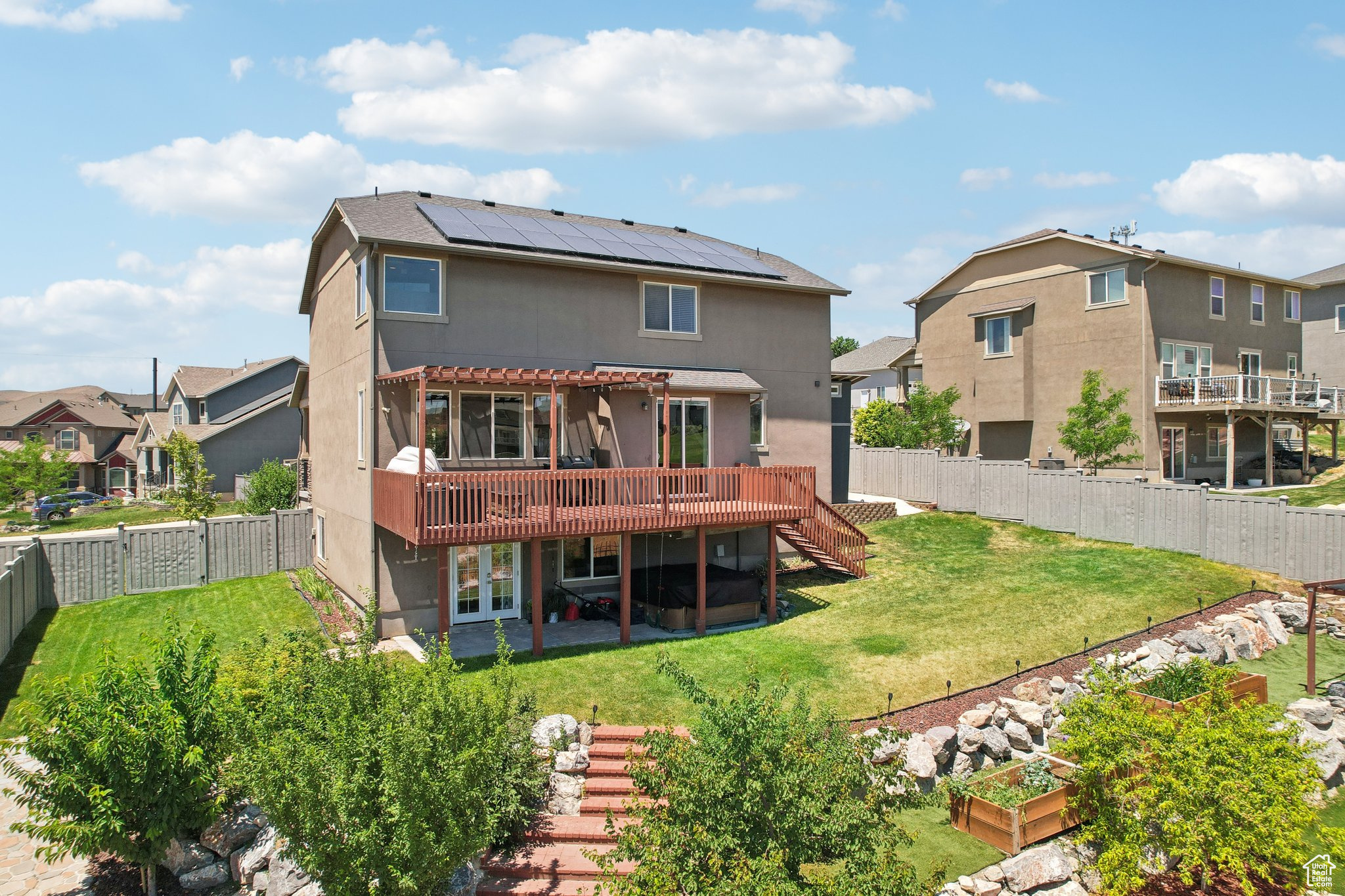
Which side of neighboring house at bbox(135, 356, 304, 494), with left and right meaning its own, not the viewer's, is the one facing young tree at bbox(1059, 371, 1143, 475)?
left

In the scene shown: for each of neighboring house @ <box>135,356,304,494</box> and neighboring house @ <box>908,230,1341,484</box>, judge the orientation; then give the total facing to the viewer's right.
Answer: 0

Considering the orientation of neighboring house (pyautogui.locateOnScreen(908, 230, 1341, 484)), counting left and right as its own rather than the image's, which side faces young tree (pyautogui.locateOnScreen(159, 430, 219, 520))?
left

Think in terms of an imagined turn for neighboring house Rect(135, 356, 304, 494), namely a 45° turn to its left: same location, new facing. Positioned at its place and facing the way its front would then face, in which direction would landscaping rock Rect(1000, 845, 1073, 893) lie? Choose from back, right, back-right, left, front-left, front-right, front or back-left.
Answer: front

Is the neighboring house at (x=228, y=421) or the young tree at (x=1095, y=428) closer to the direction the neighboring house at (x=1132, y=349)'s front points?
the neighboring house

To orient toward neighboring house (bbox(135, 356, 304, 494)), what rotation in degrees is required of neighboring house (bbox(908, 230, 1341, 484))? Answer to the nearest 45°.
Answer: approximately 45° to its left

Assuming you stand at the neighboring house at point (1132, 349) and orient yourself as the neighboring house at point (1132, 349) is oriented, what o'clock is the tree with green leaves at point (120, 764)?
The tree with green leaves is roughly at 8 o'clock from the neighboring house.

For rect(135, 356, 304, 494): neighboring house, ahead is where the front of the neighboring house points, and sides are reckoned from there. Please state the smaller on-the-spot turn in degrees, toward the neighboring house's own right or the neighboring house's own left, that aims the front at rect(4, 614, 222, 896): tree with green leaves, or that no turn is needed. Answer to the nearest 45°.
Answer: approximately 45° to the neighboring house's own left

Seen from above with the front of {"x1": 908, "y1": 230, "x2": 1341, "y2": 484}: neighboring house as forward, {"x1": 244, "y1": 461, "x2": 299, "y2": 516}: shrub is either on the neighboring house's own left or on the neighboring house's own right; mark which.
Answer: on the neighboring house's own left

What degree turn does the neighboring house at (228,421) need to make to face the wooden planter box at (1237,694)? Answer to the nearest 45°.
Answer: approximately 45° to its left

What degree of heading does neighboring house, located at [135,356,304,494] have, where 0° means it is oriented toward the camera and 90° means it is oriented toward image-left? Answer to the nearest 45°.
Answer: approximately 45°

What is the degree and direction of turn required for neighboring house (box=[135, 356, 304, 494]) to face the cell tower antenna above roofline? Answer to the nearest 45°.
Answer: approximately 180°
